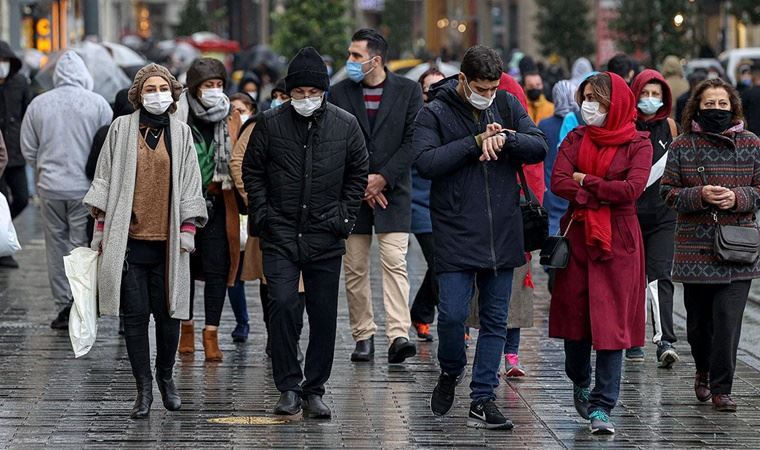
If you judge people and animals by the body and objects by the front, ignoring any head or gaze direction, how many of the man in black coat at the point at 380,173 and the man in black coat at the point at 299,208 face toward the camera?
2

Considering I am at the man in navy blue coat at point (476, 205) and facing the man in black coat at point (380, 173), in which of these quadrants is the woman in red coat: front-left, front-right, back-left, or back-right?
back-right

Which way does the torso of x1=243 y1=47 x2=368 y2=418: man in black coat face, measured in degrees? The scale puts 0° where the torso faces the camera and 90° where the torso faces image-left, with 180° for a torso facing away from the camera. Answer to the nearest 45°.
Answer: approximately 0°

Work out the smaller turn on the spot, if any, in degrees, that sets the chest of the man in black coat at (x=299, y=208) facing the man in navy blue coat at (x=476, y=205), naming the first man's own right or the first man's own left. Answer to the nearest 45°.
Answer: approximately 90° to the first man's own left

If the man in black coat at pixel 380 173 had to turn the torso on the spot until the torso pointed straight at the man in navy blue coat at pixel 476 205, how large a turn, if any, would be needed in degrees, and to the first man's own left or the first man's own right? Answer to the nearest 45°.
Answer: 0° — they already face them
